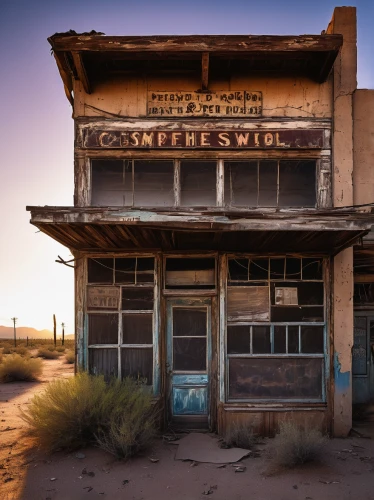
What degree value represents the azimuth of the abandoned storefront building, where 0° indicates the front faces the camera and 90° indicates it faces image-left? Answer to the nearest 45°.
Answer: approximately 0°

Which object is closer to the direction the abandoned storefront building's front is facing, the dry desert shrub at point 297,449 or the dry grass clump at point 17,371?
the dry desert shrub

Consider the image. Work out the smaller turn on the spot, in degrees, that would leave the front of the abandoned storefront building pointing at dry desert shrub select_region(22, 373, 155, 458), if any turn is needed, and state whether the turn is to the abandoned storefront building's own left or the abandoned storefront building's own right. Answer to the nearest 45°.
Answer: approximately 45° to the abandoned storefront building's own right

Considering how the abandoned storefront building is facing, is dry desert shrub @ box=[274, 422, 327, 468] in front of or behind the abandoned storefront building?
in front
